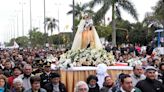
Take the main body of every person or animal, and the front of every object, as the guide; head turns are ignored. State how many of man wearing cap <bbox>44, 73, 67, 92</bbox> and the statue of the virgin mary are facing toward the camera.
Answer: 2

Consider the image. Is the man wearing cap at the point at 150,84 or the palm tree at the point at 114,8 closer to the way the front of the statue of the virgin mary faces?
the man wearing cap

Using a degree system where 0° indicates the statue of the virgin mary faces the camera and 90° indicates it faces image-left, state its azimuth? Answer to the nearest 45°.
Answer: approximately 0°

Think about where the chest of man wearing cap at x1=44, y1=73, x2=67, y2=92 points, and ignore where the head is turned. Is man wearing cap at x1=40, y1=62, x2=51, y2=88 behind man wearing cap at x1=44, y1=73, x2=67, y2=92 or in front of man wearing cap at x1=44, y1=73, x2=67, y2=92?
behind

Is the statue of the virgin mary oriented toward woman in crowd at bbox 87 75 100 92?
yes

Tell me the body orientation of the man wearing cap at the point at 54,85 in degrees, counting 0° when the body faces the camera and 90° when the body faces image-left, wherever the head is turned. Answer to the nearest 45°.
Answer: approximately 0°

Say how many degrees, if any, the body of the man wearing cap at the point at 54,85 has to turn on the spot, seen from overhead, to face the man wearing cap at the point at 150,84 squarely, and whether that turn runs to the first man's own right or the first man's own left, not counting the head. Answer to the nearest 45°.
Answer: approximately 45° to the first man's own left

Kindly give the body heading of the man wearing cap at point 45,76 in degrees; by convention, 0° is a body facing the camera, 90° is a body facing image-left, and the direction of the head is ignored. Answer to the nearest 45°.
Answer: approximately 315°
